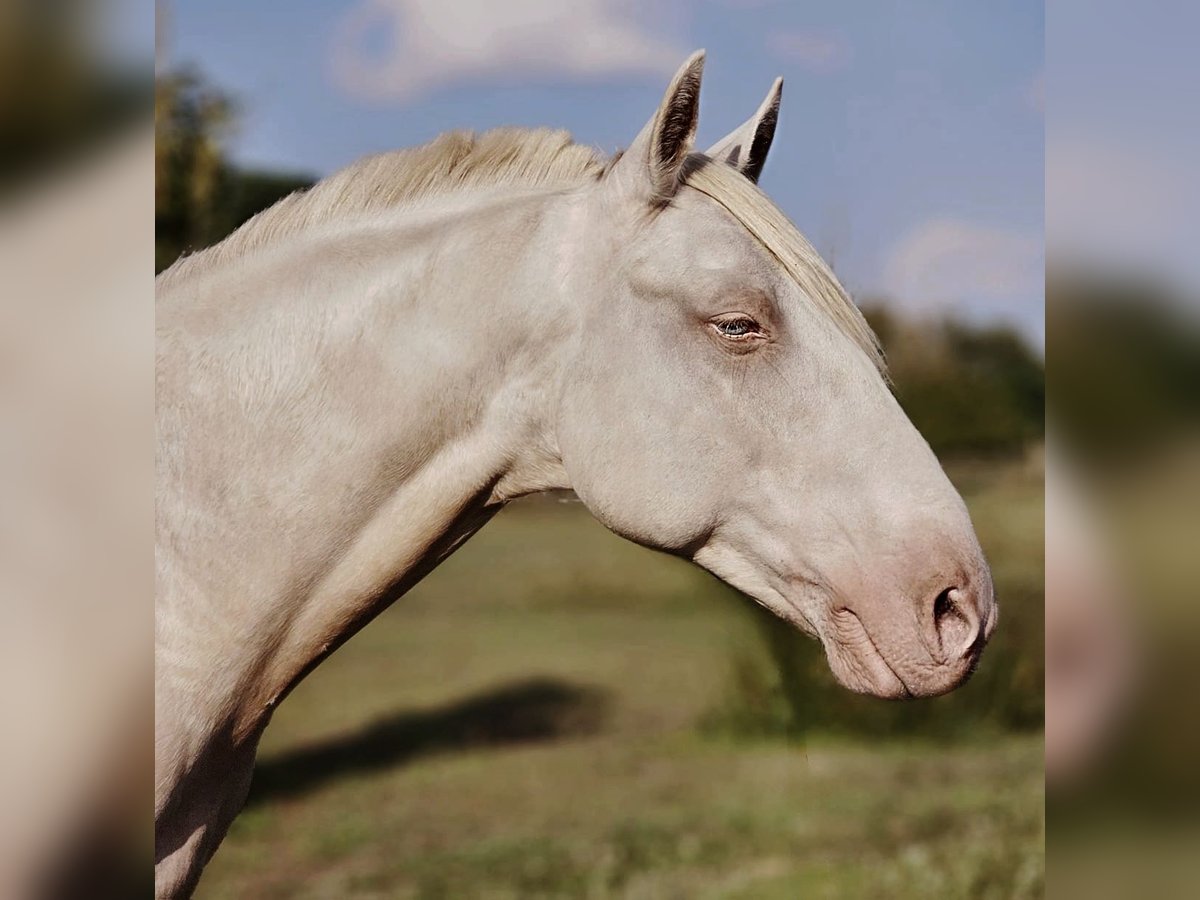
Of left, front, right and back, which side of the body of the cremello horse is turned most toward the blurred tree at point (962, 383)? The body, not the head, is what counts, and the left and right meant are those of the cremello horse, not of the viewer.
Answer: left

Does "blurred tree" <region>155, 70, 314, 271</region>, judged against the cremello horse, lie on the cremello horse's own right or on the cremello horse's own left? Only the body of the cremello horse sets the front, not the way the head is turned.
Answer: on the cremello horse's own left

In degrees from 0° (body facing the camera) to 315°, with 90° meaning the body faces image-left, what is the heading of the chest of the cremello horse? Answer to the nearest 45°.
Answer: approximately 270°
